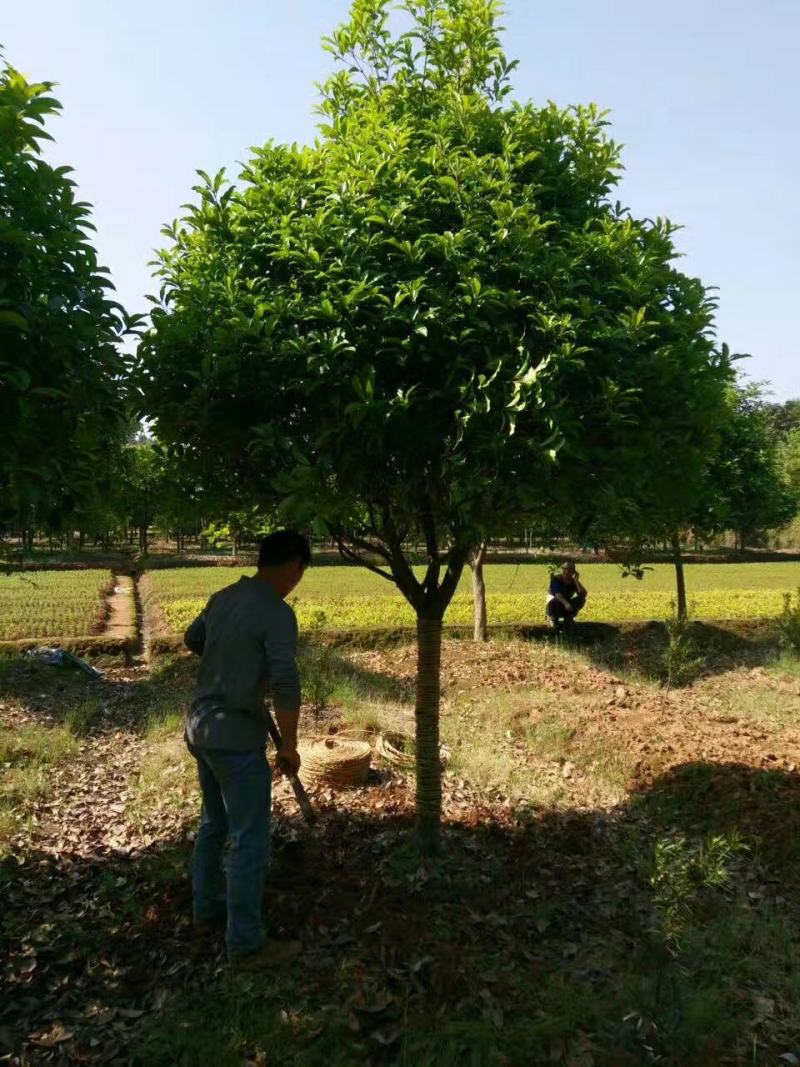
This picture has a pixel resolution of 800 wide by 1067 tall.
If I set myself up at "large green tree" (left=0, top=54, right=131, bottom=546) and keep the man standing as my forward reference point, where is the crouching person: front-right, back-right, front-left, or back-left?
front-left

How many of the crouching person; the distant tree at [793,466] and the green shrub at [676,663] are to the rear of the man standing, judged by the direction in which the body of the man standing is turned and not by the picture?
0

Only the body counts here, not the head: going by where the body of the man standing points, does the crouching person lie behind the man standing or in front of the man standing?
in front

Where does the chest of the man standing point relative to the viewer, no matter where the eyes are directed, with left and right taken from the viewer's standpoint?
facing away from the viewer and to the right of the viewer

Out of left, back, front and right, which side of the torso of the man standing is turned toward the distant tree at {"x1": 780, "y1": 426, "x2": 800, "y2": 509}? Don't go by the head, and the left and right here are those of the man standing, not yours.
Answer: front

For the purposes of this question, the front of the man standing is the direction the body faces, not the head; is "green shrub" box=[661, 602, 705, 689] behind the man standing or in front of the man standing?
in front

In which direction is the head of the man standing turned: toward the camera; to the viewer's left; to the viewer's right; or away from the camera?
to the viewer's right
